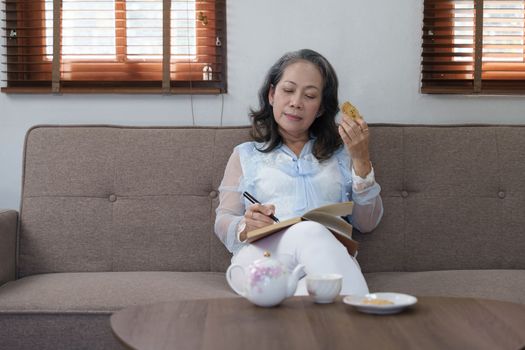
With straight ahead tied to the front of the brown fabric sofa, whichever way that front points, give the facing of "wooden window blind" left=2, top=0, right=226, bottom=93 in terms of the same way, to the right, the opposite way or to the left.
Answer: the same way

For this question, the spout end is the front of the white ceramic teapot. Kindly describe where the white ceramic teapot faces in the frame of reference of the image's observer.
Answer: facing to the right of the viewer

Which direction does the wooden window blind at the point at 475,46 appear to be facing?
toward the camera

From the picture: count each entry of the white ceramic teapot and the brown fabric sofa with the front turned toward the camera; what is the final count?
1

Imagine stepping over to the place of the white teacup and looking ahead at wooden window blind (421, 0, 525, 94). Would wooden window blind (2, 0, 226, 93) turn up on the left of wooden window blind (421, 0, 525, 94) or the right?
left

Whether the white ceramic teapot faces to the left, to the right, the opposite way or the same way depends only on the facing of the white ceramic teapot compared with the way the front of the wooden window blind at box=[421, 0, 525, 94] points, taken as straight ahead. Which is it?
to the left

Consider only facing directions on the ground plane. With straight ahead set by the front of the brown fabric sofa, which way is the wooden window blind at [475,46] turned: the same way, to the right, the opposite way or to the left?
the same way

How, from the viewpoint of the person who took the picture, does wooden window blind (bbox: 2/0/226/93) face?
facing the viewer

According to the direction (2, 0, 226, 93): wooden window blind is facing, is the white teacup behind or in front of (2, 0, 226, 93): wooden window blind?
in front

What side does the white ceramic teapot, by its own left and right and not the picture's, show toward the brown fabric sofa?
left

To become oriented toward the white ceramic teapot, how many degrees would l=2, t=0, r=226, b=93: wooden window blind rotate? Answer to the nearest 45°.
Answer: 0° — it already faces it

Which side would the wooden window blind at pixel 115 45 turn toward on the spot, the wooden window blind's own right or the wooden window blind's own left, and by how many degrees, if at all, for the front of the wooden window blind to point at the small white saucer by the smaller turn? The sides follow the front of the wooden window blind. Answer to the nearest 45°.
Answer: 0° — it already faces it

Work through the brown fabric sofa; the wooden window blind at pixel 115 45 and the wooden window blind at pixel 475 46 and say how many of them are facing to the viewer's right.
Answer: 0

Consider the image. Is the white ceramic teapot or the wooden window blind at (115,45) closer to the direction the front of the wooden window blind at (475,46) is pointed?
the white ceramic teapot

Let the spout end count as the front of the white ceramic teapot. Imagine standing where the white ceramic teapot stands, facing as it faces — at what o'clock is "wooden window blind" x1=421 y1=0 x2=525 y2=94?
The wooden window blind is roughly at 10 o'clock from the white ceramic teapot.
